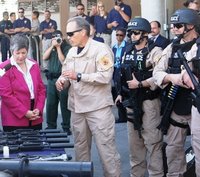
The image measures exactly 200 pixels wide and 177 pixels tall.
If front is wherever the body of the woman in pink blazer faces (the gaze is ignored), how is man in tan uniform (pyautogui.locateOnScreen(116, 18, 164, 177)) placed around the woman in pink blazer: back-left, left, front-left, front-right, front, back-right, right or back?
front-left

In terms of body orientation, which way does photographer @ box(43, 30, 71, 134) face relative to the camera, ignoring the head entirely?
toward the camera

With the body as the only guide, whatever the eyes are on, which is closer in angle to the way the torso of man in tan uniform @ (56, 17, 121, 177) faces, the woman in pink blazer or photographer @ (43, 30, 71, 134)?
the woman in pink blazer

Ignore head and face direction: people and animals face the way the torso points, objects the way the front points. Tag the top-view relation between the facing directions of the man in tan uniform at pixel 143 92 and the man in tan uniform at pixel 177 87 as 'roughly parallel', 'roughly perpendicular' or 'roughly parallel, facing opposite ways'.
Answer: roughly parallel

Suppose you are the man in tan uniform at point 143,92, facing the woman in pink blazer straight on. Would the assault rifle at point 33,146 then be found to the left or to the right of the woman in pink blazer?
left

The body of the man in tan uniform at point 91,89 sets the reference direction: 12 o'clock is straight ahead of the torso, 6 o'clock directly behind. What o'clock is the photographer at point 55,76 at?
The photographer is roughly at 4 o'clock from the man in tan uniform.

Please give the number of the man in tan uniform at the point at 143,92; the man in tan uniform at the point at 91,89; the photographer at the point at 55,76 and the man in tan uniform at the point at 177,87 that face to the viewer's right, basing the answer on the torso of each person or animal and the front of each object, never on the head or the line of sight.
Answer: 0

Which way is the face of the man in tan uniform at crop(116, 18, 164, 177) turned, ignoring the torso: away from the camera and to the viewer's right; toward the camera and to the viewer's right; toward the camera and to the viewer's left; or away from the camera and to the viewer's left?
toward the camera and to the viewer's left

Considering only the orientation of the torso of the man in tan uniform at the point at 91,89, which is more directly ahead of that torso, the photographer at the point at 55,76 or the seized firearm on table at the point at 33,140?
the seized firearm on table

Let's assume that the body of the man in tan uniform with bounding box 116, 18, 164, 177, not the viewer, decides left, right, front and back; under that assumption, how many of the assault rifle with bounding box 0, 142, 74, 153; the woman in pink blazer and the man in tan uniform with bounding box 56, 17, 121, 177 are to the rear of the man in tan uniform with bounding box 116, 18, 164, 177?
0

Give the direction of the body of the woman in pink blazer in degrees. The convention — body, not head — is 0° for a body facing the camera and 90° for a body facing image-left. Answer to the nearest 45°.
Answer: approximately 315°

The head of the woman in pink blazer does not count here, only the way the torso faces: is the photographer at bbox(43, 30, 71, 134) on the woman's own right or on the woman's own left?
on the woman's own left

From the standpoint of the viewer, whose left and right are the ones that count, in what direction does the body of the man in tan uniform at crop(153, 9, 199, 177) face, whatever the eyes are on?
facing the viewer and to the left of the viewer
